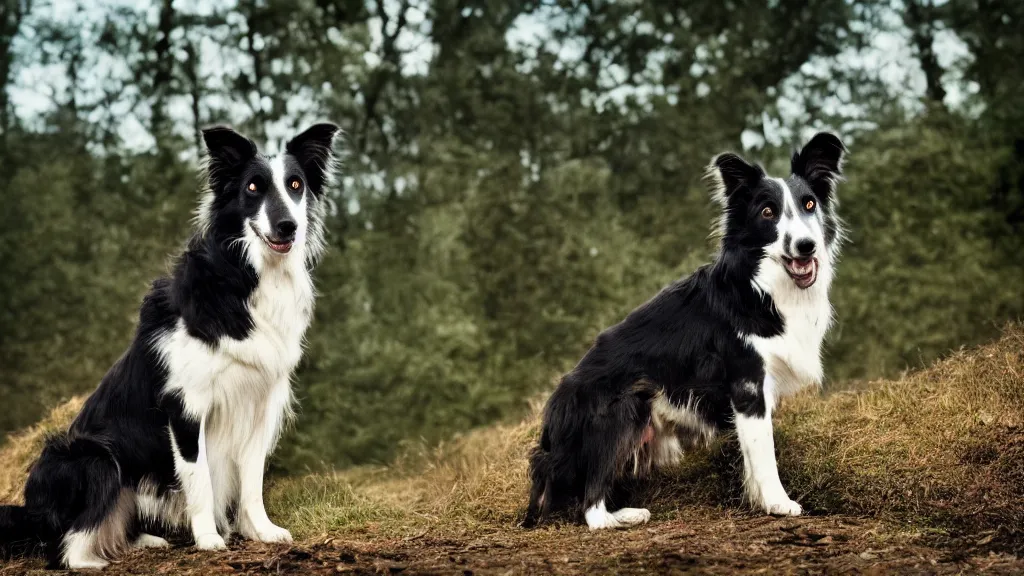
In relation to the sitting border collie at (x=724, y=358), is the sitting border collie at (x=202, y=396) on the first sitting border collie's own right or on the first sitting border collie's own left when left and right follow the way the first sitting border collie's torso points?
on the first sitting border collie's own right

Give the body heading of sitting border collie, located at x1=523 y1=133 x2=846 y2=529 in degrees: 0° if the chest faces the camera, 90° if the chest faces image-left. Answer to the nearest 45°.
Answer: approximately 315°

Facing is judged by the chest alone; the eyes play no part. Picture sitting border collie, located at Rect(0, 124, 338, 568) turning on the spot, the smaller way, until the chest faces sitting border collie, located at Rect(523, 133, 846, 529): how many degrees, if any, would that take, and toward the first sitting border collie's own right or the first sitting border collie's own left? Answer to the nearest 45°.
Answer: approximately 45° to the first sitting border collie's own left

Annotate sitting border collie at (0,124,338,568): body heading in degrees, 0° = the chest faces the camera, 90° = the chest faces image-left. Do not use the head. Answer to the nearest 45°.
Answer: approximately 315°
